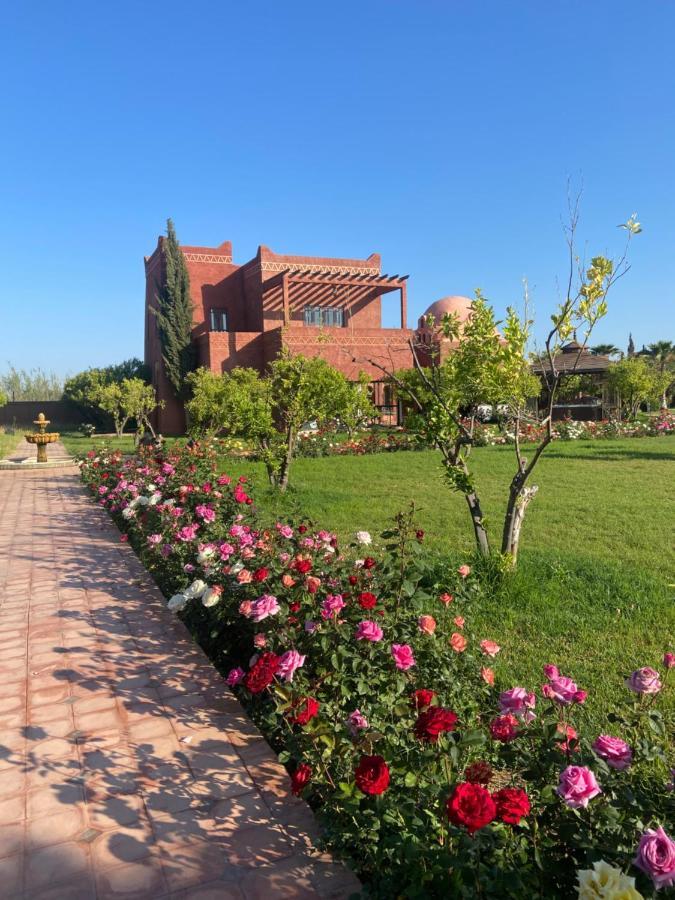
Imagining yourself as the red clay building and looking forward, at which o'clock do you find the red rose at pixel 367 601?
The red rose is roughly at 12 o'clock from the red clay building.

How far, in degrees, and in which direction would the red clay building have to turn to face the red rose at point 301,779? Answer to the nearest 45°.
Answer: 0° — it already faces it

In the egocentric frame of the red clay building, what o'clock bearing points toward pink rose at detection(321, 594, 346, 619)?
The pink rose is roughly at 12 o'clock from the red clay building.

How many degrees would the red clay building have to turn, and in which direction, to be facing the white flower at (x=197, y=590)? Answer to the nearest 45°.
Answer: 0° — it already faces it

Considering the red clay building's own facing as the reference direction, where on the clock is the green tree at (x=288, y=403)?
The green tree is roughly at 12 o'clock from the red clay building.

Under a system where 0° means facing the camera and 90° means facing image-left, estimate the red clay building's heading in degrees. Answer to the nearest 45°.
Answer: approximately 0°

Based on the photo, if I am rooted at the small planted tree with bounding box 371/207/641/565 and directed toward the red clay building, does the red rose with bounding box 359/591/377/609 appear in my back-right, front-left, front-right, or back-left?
back-left

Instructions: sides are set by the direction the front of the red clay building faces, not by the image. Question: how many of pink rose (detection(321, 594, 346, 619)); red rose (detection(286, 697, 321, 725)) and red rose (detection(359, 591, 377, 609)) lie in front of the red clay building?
3

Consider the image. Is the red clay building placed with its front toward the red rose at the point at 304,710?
yes
